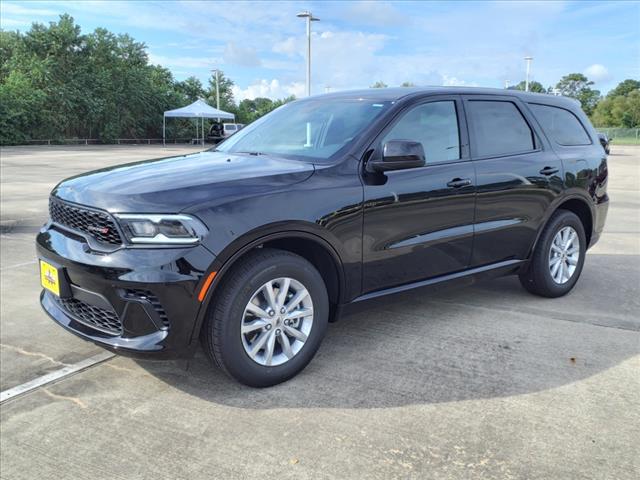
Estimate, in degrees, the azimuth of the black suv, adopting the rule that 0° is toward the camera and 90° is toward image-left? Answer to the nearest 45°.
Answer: approximately 45°
